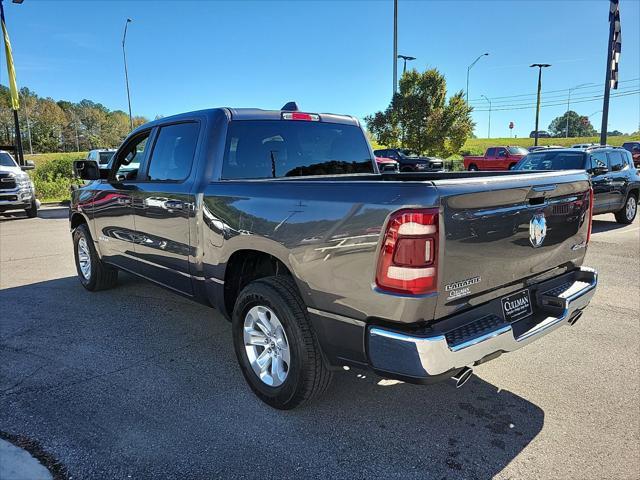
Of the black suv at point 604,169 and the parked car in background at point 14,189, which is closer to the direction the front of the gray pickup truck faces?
the parked car in background

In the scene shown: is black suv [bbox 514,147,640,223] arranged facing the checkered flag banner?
no

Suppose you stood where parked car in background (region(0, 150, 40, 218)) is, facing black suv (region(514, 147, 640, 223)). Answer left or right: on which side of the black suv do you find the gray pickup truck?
right

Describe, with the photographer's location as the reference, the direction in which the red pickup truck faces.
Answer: facing the viewer and to the right of the viewer

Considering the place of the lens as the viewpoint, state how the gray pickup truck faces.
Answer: facing away from the viewer and to the left of the viewer

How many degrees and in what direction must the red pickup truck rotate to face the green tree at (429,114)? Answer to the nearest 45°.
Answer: approximately 180°

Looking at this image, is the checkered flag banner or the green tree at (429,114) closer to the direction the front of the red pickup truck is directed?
the checkered flag banner

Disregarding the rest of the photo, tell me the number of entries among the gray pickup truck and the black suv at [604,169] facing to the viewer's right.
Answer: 0

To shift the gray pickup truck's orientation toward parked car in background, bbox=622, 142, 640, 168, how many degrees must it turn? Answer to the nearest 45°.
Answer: approximately 90° to its right

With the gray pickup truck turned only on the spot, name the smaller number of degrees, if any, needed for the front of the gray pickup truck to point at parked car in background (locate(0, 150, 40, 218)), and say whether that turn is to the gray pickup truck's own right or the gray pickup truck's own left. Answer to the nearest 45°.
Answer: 0° — it already faces it

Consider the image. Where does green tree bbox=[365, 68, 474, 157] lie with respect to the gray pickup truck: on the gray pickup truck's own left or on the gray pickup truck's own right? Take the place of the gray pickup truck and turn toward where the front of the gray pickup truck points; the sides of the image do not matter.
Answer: on the gray pickup truck's own right

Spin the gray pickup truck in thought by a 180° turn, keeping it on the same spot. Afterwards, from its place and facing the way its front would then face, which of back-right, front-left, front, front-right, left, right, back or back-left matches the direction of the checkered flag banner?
left

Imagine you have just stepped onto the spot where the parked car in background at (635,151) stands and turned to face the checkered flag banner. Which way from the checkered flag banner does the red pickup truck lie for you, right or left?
right

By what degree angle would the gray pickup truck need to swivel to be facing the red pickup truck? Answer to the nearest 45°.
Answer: approximately 45° to its right

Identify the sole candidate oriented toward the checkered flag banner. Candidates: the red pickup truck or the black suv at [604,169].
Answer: the red pickup truck

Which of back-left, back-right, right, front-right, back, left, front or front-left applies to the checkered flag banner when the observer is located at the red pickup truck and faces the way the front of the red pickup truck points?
front
